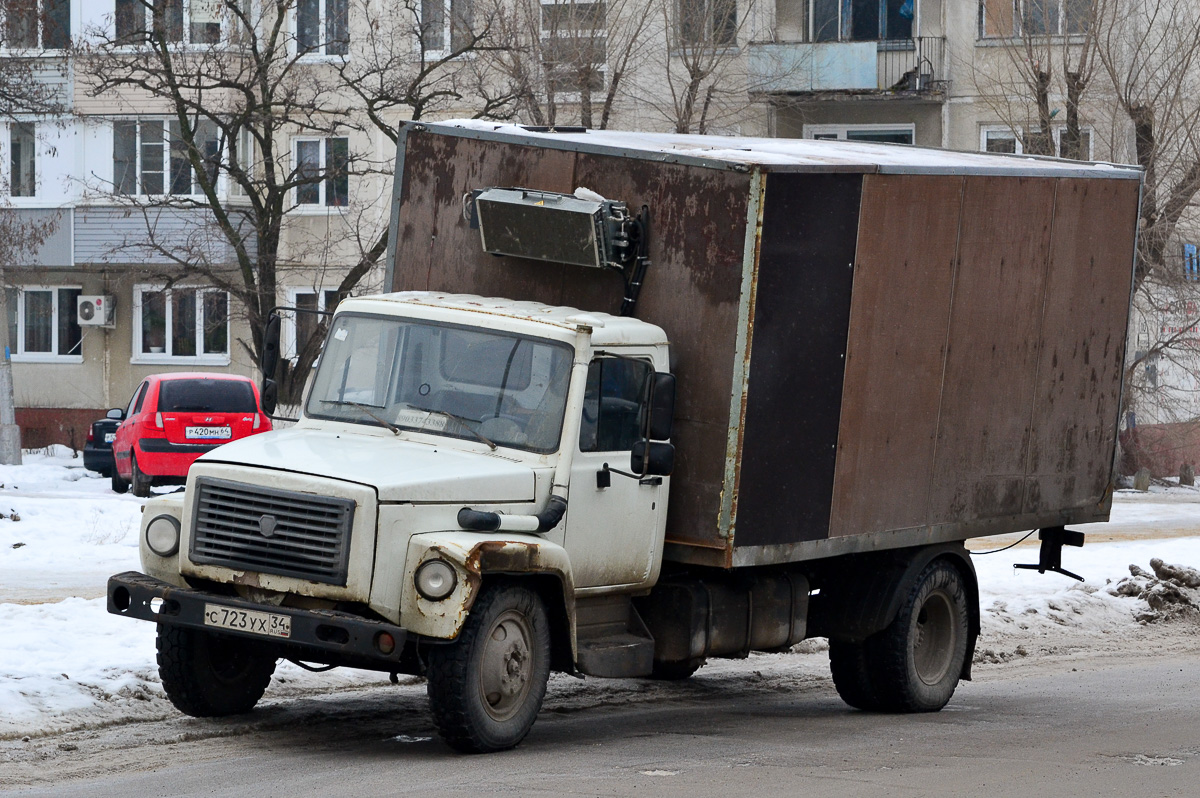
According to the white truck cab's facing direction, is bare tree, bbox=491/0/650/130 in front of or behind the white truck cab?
behind

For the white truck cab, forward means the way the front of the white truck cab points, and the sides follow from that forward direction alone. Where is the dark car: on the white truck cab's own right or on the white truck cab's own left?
on the white truck cab's own right

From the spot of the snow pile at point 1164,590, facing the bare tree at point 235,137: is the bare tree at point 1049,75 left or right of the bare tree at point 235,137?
right

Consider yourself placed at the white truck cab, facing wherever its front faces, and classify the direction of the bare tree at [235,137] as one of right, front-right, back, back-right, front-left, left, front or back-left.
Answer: back-right

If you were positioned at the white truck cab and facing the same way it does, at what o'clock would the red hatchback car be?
The red hatchback car is roughly at 4 o'clock from the white truck cab.

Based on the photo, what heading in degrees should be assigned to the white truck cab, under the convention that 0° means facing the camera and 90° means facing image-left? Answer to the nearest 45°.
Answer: approximately 45°

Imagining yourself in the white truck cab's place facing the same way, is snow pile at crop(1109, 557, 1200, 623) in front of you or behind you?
behind
